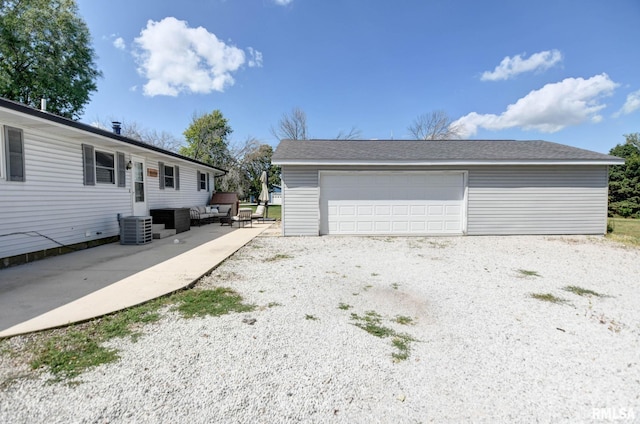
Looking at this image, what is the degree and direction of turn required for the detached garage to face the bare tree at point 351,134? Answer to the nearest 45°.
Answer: approximately 135° to its right

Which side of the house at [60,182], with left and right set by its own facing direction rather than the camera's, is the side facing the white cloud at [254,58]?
left

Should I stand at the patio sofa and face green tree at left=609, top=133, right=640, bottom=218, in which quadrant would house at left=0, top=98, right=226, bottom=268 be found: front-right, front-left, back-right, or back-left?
back-right

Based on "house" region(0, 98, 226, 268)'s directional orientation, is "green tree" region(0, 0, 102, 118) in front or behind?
behind

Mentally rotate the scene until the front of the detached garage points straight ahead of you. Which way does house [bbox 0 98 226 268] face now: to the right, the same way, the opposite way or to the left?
to the left

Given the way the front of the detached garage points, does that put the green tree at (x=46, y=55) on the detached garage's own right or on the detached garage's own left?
on the detached garage's own right

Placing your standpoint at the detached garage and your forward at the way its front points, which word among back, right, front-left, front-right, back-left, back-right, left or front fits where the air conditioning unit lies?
front-right

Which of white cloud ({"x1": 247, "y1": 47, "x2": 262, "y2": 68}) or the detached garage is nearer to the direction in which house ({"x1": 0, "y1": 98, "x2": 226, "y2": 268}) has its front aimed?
the detached garage

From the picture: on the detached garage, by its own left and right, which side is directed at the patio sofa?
right

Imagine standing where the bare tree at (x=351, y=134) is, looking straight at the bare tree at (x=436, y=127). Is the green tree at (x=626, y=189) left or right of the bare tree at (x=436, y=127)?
right

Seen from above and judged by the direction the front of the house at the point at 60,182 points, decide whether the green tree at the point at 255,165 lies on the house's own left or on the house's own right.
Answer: on the house's own left

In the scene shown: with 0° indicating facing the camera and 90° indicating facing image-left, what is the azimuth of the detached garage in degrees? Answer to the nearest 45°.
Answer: approximately 0°

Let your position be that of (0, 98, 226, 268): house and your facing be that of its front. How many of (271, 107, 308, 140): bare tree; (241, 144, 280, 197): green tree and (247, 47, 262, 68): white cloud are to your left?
3

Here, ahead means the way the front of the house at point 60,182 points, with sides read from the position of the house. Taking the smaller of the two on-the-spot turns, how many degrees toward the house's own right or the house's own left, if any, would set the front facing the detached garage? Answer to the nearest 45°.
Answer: approximately 45° to the house's own left
